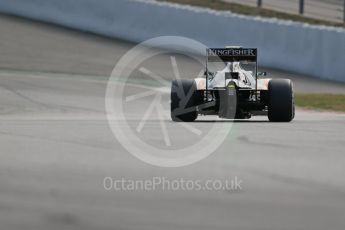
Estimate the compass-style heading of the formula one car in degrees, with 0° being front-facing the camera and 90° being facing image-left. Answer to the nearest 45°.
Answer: approximately 180°
